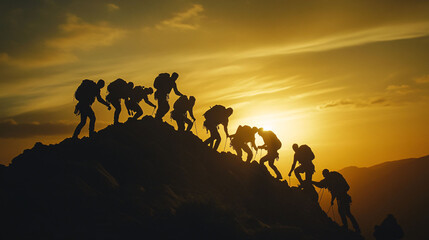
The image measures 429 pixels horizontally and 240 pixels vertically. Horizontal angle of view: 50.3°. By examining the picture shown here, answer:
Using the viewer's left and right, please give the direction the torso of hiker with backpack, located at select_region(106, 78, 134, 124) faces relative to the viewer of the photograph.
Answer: facing to the right of the viewer

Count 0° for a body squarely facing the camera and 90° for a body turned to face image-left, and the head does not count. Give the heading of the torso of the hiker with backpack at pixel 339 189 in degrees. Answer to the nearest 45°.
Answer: approximately 90°

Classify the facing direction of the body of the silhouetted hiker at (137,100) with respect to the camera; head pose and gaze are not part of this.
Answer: to the viewer's right

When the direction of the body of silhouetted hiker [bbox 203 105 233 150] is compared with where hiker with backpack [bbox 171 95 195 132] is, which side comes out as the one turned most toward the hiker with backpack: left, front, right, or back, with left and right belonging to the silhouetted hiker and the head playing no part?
back

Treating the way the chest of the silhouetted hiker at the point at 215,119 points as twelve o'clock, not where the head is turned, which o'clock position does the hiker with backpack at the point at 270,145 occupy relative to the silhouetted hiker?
The hiker with backpack is roughly at 12 o'clock from the silhouetted hiker.

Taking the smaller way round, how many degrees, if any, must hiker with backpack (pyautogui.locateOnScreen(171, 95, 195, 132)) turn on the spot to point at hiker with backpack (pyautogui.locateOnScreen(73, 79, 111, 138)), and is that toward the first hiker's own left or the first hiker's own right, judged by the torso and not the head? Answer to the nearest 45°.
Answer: approximately 135° to the first hiker's own right

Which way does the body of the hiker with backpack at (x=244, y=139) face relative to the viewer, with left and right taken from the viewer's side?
facing to the right of the viewer
